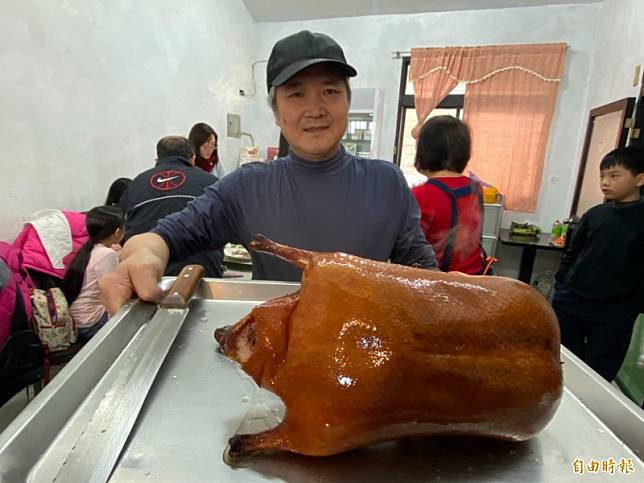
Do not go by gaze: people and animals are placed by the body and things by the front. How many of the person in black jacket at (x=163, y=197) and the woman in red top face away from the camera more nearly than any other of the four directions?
2

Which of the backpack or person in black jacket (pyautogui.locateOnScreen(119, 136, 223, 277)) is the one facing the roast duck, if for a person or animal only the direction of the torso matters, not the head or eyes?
the backpack

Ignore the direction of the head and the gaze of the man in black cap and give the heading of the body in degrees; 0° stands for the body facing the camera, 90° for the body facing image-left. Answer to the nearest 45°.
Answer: approximately 0°

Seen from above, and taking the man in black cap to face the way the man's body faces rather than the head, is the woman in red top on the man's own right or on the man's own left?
on the man's own left

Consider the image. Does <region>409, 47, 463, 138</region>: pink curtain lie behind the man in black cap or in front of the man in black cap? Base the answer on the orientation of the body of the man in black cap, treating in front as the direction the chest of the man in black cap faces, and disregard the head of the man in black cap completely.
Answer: behind

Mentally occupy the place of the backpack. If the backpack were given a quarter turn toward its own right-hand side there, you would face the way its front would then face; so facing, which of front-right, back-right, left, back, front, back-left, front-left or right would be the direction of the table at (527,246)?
back

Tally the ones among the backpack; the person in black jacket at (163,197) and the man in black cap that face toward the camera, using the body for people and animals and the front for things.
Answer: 2

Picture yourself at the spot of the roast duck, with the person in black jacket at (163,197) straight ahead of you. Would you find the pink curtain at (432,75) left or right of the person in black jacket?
right

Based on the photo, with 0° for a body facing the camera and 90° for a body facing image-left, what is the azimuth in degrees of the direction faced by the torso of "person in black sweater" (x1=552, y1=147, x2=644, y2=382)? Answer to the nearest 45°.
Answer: approximately 45°

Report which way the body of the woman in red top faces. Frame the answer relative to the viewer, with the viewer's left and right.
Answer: facing away from the viewer

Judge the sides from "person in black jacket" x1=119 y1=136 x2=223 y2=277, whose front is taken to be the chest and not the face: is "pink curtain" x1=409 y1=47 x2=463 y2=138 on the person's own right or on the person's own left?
on the person's own right

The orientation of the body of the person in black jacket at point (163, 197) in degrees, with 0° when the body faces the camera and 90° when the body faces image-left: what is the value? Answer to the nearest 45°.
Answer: approximately 180°

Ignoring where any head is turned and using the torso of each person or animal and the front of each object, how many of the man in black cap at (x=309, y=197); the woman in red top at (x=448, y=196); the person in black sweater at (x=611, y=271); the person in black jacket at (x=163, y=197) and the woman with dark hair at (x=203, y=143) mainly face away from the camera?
2
